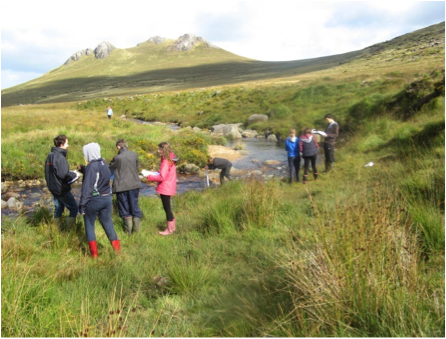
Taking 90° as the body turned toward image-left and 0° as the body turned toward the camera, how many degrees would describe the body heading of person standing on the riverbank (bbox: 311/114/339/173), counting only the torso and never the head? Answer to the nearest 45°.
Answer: approximately 90°

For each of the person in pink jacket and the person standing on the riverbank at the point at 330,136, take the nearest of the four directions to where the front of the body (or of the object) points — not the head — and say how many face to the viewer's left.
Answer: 2

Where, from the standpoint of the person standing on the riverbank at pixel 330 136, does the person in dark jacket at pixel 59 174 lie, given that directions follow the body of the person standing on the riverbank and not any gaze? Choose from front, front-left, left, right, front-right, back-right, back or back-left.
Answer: front-left

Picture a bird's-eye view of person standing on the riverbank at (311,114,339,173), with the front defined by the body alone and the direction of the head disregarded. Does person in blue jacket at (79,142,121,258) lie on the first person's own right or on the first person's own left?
on the first person's own left

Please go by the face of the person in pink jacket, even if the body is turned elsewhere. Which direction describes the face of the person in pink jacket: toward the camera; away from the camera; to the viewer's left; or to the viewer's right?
to the viewer's left

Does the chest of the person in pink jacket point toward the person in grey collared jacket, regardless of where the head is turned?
yes

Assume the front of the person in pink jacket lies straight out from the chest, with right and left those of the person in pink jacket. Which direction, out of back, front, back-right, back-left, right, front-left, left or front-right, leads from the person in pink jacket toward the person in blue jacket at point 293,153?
back-right

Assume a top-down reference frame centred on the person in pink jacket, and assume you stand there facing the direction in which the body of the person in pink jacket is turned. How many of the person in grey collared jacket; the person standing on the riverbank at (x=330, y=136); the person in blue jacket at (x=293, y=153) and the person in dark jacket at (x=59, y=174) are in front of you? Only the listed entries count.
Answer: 2

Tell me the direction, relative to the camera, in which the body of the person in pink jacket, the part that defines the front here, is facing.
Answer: to the viewer's left

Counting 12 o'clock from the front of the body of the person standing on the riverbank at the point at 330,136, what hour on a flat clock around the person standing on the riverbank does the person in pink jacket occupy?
The person in pink jacket is roughly at 10 o'clock from the person standing on the riverbank.

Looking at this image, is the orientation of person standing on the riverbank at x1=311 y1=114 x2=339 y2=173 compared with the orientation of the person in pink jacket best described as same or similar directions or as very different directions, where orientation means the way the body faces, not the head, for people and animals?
same or similar directions
